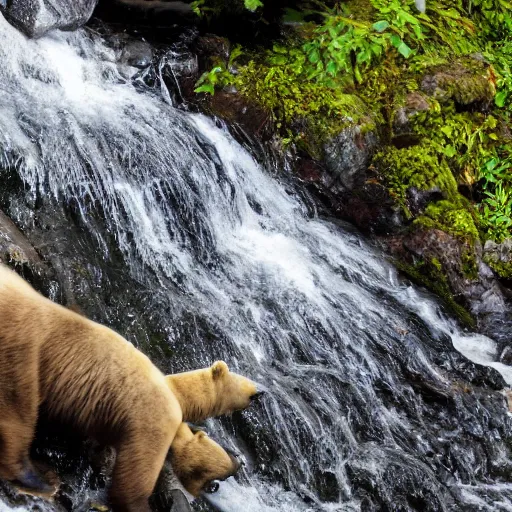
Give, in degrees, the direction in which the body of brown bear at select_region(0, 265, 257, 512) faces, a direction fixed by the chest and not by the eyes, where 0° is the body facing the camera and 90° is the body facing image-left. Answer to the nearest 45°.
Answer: approximately 270°

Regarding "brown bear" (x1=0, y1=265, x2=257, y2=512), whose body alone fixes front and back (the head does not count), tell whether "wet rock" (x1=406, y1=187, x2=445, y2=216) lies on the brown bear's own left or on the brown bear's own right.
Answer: on the brown bear's own left

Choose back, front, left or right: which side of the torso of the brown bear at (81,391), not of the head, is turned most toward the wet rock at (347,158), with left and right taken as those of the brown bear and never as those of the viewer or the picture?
left

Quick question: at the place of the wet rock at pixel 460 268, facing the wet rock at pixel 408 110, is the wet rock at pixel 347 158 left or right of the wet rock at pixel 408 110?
left

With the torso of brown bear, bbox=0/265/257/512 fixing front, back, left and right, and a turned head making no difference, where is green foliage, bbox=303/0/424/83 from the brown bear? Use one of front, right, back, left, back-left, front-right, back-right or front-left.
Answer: left

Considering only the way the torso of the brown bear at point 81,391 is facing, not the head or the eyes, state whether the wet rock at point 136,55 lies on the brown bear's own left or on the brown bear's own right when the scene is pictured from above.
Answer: on the brown bear's own left

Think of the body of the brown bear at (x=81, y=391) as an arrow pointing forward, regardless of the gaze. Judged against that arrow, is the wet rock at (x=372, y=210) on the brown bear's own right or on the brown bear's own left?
on the brown bear's own left

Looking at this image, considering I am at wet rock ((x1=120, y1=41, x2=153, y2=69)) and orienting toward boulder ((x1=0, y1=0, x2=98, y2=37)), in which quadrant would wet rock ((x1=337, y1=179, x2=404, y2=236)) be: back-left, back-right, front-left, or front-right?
back-left

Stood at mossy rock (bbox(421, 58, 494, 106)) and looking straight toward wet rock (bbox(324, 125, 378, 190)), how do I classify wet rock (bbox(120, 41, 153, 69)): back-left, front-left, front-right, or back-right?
front-right
